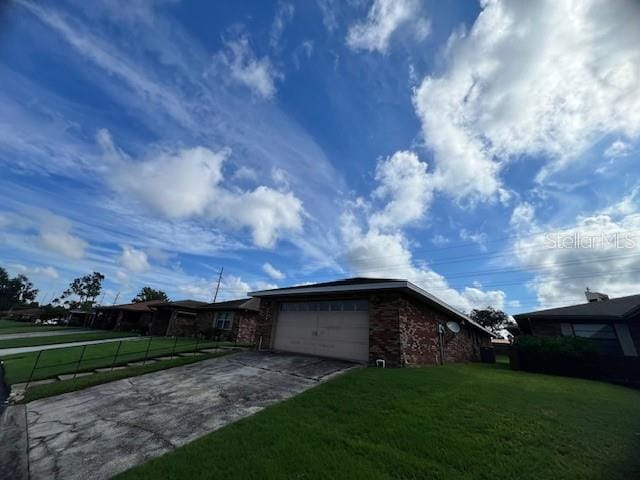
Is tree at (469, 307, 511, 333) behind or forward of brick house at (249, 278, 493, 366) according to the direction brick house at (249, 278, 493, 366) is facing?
behind

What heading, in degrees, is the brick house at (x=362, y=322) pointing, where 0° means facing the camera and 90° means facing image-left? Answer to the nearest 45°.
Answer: approximately 45°

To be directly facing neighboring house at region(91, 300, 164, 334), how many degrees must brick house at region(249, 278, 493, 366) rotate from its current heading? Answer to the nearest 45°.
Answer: approximately 90° to its right

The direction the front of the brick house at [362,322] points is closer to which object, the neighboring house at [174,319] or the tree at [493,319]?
the neighboring house

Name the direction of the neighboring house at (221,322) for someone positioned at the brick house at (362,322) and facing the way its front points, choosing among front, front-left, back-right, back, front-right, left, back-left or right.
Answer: right

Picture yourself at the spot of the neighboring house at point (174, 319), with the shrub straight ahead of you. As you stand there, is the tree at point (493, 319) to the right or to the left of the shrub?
left

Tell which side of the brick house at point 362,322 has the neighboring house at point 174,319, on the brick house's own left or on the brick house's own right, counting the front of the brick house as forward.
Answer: on the brick house's own right
